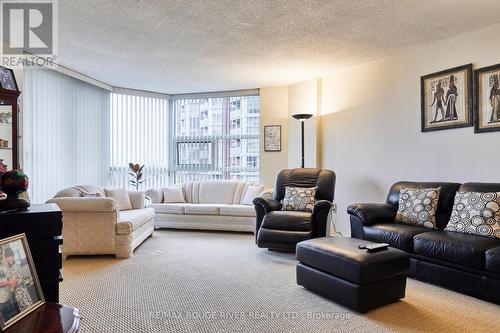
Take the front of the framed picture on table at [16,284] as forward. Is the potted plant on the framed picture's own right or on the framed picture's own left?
on the framed picture's own left

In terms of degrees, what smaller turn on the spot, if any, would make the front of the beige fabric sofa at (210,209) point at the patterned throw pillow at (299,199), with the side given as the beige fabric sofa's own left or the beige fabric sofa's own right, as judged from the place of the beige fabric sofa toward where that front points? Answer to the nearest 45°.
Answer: approximately 45° to the beige fabric sofa's own left

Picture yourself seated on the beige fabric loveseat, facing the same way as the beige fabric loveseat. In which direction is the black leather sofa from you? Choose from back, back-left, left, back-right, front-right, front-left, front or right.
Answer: front-right

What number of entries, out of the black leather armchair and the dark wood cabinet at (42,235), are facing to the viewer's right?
1

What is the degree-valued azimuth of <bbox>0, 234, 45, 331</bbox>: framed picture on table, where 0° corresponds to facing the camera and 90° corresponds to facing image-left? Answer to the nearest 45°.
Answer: approximately 315°

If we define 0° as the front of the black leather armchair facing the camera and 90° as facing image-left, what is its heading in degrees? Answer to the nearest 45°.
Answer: approximately 45°

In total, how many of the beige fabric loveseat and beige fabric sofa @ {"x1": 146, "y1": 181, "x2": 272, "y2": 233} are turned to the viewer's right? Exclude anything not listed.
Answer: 1

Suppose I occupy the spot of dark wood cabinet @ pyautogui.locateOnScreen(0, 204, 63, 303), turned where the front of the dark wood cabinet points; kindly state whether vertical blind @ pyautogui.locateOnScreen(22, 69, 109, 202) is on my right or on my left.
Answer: on my left

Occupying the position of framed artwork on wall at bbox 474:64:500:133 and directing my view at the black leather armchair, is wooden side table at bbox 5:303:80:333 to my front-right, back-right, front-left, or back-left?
front-left

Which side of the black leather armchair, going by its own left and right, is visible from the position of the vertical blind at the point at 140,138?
right

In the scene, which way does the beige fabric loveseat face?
to the viewer's right

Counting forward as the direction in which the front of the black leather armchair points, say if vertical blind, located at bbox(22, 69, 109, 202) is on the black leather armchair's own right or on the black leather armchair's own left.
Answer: on the black leather armchair's own right

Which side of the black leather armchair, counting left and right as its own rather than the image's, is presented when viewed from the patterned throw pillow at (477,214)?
left

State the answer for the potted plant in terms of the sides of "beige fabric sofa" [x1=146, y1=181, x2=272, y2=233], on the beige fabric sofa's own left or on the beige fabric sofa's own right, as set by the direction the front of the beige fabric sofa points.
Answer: on the beige fabric sofa's own right

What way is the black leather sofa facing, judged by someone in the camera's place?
facing the viewer and to the left of the viewer

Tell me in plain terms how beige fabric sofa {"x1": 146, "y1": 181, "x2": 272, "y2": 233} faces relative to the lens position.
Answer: facing the viewer

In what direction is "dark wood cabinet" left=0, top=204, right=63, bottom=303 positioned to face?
to the viewer's right
